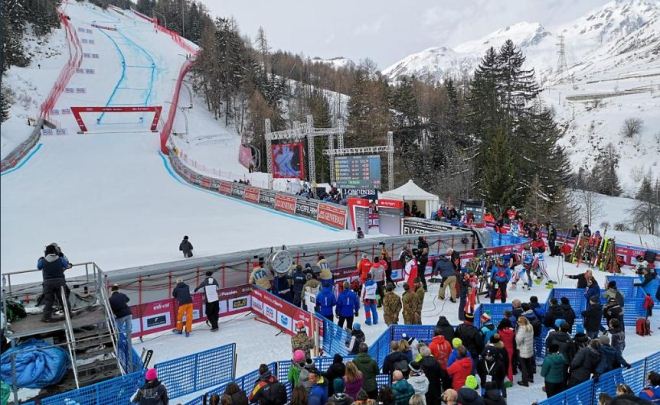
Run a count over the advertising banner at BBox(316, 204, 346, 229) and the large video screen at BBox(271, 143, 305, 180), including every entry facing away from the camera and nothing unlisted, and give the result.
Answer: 0

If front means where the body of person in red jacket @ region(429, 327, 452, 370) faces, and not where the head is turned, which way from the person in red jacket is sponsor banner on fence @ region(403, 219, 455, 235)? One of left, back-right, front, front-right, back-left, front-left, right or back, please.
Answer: front

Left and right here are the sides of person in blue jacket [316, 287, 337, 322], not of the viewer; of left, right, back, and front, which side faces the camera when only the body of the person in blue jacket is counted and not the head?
back

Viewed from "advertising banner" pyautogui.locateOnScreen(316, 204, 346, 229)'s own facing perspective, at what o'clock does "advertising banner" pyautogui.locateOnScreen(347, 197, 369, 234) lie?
"advertising banner" pyautogui.locateOnScreen(347, 197, 369, 234) is roughly at 9 o'clock from "advertising banner" pyautogui.locateOnScreen(316, 204, 346, 229).

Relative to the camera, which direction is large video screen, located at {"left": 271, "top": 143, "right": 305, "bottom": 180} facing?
toward the camera

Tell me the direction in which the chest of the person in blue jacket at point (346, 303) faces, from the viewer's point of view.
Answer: away from the camera

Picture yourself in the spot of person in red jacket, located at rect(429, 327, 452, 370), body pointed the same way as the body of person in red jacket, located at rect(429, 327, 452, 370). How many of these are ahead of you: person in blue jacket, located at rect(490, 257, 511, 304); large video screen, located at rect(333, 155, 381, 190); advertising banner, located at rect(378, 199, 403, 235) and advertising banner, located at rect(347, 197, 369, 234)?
4

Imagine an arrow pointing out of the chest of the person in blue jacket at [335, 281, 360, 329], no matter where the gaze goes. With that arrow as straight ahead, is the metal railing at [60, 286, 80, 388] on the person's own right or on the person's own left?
on the person's own left

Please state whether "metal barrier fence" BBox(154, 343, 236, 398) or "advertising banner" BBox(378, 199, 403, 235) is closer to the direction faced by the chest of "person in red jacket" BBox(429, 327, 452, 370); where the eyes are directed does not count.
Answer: the advertising banner

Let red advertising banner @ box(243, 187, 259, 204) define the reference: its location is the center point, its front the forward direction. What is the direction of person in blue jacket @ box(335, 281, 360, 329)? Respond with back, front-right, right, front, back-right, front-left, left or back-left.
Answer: front-left

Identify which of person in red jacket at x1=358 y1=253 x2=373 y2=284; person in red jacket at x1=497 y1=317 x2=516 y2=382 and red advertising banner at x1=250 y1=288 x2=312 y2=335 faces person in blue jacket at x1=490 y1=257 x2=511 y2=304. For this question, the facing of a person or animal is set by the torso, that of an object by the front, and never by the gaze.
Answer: person in red jacket at x1=497 y1=317 x2=516 y2=382

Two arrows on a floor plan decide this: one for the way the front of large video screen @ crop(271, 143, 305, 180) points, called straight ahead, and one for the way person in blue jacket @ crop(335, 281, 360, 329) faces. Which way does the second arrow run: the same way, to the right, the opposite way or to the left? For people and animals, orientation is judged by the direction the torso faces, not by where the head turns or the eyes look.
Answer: the opposite way

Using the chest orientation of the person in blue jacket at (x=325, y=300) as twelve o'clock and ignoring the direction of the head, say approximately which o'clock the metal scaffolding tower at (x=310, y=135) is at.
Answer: The metal scaffolding tower is roughly at 12 o'clock from the person in blue jacket.

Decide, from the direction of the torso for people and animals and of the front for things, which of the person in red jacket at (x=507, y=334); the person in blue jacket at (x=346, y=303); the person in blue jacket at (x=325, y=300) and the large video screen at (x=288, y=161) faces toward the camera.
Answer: the large video screen

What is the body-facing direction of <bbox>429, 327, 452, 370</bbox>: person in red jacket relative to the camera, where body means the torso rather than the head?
away from the camera
